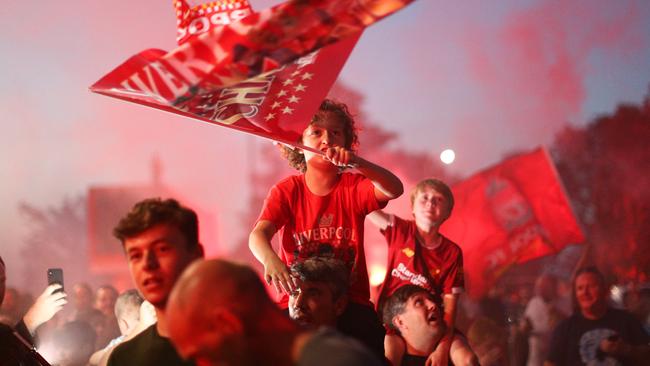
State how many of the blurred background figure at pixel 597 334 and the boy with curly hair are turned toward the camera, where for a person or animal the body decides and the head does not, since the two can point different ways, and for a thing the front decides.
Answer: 2

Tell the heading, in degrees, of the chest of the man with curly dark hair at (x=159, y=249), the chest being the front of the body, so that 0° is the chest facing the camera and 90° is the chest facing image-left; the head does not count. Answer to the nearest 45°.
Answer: approximately 45°

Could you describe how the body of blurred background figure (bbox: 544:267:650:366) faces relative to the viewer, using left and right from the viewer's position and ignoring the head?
facing the viewer

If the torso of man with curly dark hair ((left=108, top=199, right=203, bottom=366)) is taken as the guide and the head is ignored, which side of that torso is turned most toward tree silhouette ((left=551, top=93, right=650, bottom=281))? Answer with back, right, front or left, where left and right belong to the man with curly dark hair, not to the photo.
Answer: back

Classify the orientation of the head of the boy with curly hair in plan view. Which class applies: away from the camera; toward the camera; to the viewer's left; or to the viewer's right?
toward the camera

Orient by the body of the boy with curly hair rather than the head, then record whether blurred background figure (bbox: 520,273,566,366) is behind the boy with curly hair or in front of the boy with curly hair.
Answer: behind

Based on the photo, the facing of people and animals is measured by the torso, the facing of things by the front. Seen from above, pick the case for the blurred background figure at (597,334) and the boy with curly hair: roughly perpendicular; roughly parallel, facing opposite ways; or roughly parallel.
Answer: roughly parallel

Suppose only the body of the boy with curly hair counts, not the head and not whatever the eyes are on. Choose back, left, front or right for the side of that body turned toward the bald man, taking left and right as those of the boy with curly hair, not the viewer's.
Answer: front

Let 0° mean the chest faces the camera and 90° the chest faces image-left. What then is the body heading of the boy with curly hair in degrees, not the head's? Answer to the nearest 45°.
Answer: approximately 0°

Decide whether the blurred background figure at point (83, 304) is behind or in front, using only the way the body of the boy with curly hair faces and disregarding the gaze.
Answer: behind

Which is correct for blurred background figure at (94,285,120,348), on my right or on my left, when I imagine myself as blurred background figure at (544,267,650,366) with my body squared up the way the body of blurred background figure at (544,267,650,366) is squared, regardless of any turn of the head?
on my right
